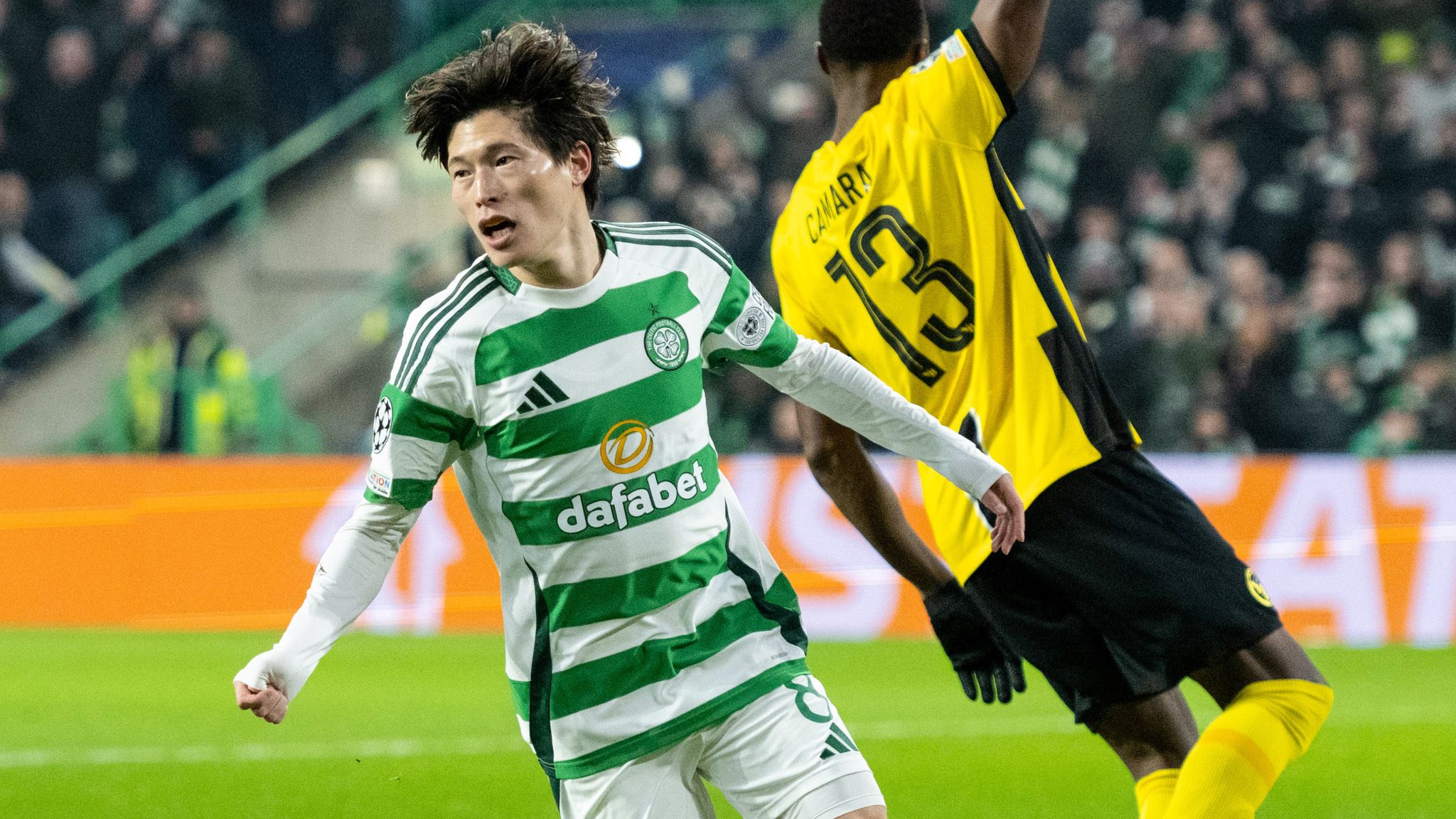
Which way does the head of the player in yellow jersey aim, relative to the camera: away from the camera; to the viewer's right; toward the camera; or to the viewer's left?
away from the camera

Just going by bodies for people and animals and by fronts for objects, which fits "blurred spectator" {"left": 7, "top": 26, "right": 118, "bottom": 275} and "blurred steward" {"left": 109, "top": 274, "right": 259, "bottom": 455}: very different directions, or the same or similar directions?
same or similar directions

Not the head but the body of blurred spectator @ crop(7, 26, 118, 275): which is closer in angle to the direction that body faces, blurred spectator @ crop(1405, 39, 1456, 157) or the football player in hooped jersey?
the football player in hooped jersey

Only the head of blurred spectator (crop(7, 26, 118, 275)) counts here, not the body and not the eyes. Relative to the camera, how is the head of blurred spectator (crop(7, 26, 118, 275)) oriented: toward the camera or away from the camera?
toward the camera

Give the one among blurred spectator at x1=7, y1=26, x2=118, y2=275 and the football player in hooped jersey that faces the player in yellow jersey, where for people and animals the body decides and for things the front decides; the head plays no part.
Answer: the blurred spectator

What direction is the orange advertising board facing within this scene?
toward the camera

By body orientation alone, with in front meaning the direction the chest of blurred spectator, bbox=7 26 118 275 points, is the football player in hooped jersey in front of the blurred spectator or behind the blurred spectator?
in front

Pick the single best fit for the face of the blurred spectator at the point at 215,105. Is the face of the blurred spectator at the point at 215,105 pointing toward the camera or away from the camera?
toward the camera

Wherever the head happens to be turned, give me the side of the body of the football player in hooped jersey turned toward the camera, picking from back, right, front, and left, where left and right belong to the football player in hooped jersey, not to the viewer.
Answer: front

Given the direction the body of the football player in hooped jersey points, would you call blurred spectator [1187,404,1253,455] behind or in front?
behind
